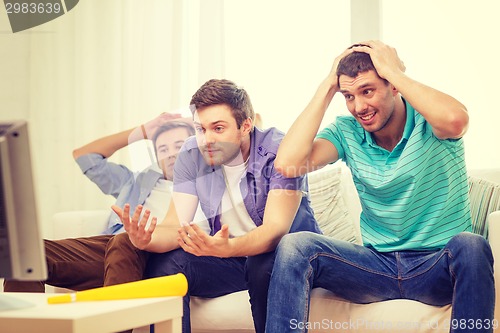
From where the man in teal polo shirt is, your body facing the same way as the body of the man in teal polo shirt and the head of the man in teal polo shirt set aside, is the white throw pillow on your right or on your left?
on your right

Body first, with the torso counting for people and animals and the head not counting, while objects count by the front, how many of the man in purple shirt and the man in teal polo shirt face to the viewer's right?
0

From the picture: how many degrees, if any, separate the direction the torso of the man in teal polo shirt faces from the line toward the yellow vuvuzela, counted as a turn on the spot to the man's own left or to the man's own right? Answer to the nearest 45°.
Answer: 0° — they already face it

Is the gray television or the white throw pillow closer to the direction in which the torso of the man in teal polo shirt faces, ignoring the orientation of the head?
the gray television

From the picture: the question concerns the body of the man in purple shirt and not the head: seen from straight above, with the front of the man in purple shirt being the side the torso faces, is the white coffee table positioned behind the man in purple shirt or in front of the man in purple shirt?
in front

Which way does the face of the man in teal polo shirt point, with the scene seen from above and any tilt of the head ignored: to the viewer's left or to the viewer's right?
to the viewer's left

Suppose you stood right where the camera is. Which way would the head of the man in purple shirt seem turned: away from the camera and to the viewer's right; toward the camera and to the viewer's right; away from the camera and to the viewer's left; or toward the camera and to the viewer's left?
toward the camera and to the viewer's left

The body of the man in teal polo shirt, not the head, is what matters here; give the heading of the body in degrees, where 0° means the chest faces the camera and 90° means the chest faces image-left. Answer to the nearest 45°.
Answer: approximately 45°
